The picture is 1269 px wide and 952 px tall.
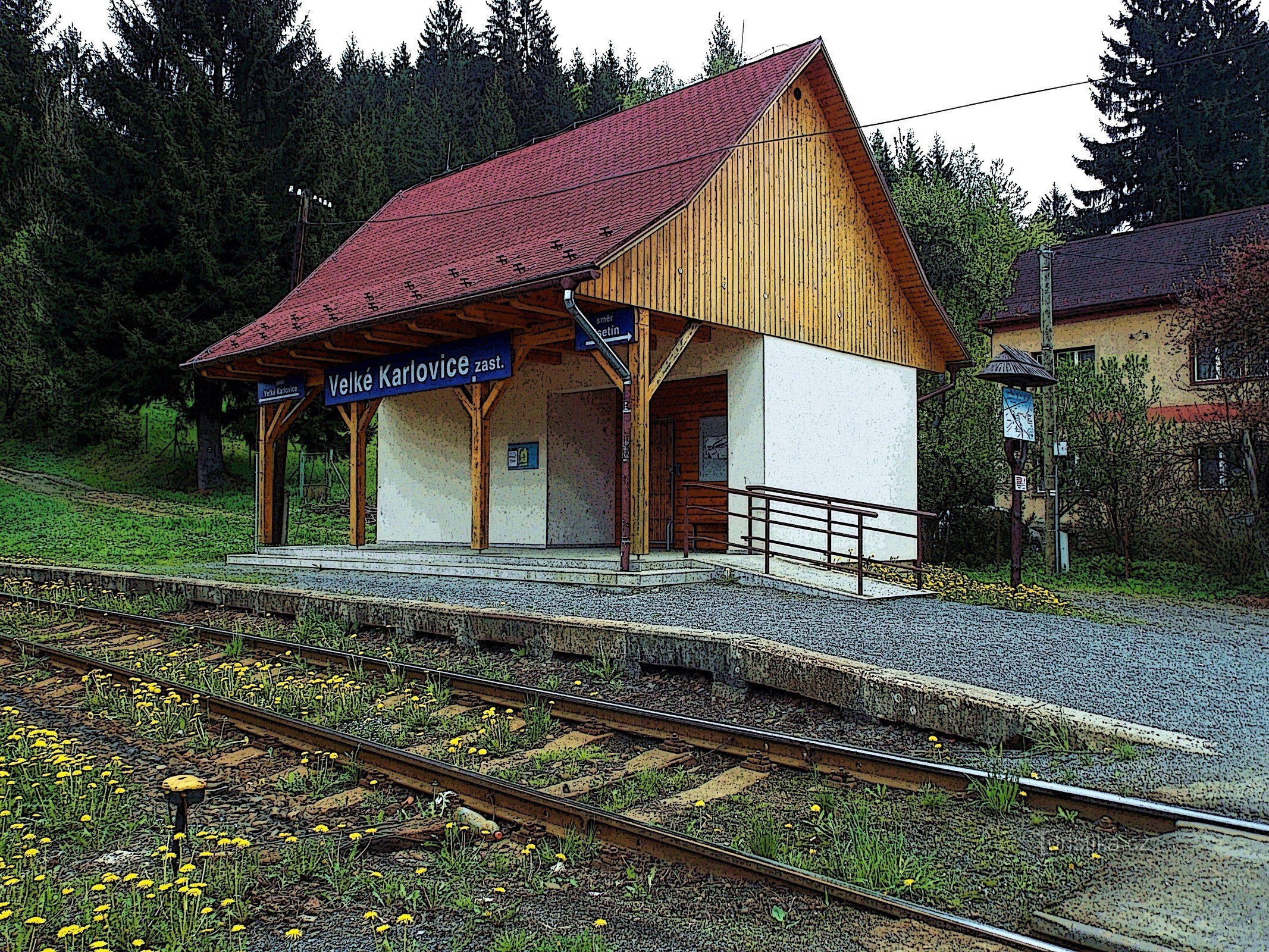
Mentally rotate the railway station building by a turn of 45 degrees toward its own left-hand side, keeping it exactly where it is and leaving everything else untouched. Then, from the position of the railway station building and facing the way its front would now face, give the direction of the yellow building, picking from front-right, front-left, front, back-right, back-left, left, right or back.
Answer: back-left

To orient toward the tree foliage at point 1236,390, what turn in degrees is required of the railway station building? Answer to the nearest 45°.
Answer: approximately 135° to its left

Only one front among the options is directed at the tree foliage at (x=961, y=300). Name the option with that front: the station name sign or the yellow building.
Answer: the yellow building

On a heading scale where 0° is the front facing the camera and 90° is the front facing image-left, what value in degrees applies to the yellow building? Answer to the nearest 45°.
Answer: approximately 45°

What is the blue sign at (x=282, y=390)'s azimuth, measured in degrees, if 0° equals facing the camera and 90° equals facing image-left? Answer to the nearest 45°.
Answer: approximately 45°

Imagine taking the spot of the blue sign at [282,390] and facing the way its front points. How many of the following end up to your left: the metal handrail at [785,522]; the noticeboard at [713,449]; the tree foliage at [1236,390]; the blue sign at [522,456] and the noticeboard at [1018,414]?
5

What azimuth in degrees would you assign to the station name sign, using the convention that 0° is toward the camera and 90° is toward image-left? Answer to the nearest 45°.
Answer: approximately 45°

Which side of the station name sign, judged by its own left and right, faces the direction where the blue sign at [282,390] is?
right

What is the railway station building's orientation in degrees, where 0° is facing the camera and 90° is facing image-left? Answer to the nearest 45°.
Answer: approximately 45°

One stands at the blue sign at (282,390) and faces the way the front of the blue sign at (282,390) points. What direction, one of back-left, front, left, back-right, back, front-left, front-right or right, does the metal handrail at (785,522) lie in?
left

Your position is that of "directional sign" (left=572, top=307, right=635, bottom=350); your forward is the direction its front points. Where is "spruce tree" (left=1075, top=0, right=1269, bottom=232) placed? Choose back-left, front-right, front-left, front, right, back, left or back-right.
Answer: back
